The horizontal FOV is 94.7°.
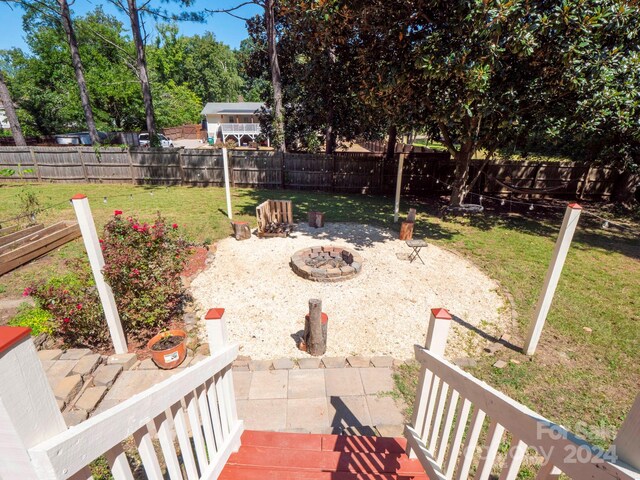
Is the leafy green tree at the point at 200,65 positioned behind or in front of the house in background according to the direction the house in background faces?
behind

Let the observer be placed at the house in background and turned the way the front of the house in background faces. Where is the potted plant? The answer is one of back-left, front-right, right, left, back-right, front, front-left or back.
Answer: front

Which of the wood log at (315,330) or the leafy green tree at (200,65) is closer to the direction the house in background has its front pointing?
the wood log

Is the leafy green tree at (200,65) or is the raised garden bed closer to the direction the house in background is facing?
the raised garden bed

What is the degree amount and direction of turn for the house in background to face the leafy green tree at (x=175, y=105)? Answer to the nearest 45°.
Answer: approximately 135° to its right

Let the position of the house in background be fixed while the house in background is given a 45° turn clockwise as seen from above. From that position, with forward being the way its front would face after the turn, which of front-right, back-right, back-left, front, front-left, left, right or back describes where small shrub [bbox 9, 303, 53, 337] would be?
front-left

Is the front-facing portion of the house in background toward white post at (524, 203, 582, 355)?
yes

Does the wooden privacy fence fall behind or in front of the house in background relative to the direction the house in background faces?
in front

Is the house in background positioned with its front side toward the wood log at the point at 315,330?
yes

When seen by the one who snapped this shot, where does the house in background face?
facing the viewer

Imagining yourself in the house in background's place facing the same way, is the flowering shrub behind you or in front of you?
in front

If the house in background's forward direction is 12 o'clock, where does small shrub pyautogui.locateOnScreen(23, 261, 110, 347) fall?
The small shrub is roughly at 12 o'clock from the house in background.

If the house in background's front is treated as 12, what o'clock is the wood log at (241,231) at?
The wood log is roughly at 12 o'clock from the house in background.

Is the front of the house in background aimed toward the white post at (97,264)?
yes

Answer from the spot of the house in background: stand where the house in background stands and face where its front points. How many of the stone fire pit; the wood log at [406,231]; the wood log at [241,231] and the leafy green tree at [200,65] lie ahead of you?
3

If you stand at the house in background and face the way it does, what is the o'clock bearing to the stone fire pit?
The stone fire pit is roughly at 12 o'clock from the house in background.
